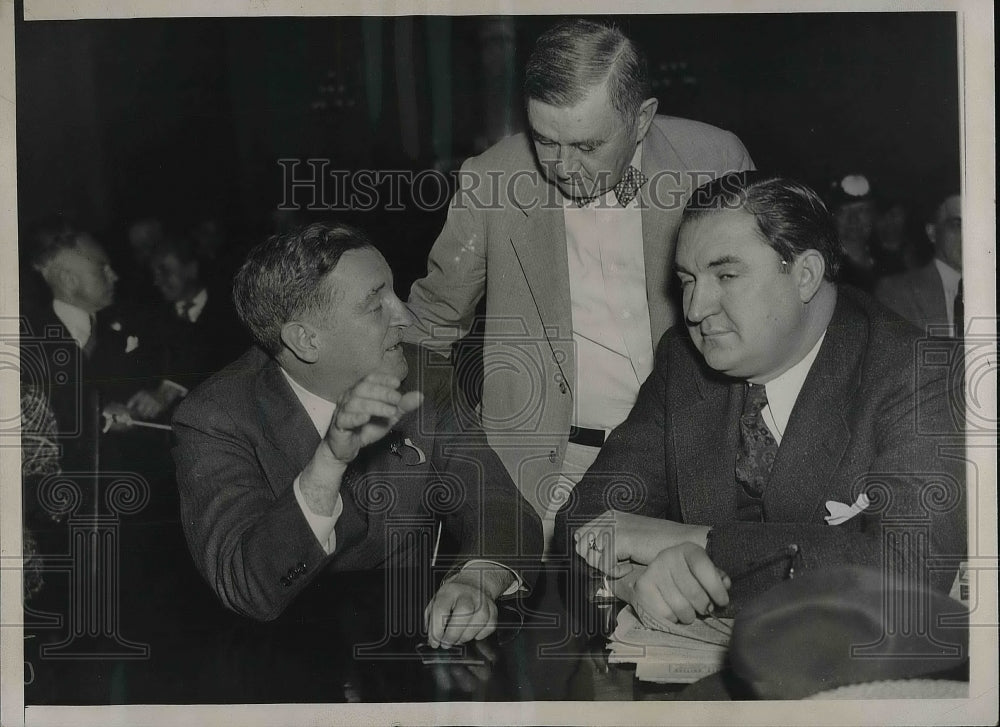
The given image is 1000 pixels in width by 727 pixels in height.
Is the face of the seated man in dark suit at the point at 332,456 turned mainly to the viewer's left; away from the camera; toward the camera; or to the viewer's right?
to the viewer's right

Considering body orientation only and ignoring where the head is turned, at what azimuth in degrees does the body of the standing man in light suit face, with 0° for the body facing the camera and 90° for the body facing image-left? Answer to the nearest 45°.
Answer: approximately 0°

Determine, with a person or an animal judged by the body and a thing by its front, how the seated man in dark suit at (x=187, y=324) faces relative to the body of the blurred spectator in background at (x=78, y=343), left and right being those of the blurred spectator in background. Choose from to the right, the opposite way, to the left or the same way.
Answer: to the right

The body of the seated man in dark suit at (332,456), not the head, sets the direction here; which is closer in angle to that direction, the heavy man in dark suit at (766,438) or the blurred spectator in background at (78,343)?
the heavy man in dark suit

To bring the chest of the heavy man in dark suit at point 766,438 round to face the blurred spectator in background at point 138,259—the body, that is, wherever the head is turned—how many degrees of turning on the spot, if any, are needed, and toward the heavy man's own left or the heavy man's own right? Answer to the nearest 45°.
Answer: approximately 45° to the heavy man's own right

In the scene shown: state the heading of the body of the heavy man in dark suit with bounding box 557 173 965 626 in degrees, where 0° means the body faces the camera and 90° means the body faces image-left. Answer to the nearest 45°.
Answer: approximately 45°

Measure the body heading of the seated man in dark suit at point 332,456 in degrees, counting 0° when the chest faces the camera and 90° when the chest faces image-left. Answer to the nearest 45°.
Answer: approximately 315°
